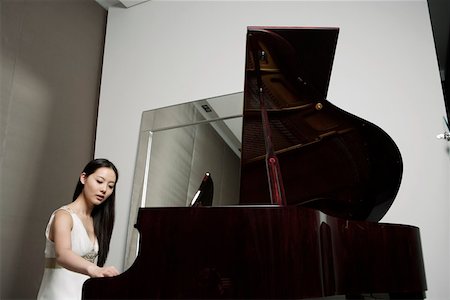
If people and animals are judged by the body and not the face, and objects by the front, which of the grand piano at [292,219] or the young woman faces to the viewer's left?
the grand piano

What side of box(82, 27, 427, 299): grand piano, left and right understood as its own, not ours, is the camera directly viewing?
left

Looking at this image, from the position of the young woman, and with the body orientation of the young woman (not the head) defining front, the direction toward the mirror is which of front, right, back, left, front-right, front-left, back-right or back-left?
left

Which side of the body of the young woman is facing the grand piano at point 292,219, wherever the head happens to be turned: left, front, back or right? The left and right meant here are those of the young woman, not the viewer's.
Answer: front

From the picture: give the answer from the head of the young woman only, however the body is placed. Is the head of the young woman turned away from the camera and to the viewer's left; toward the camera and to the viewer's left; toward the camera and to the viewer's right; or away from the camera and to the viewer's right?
toward the camera and to the viewer's right

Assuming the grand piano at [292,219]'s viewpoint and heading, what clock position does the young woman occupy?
The young woman is roughly at 1 o'clock from the grand piano.

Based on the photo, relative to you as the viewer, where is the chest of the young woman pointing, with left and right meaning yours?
facing the viewer and to the right of the viewer

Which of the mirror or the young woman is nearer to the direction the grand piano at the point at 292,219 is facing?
the young woman

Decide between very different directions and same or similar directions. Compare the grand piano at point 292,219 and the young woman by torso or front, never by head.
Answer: very different directions

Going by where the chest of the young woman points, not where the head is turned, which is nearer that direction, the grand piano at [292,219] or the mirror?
the grand piano

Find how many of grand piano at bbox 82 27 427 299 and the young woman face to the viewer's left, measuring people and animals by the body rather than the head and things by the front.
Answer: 1
